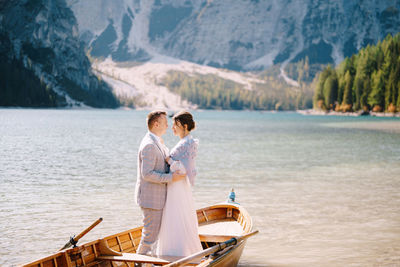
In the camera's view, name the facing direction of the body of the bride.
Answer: to the viewer's left

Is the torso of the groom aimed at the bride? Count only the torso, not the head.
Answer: yes

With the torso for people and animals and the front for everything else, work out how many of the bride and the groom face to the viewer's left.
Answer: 1

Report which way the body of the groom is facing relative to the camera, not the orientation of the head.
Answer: to the viewer's right

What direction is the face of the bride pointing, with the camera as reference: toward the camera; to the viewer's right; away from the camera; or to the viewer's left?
to the viewer's left

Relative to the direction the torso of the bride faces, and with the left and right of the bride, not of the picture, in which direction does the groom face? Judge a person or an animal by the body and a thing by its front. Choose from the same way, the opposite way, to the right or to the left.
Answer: the opposite way

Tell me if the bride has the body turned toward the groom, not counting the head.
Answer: yes

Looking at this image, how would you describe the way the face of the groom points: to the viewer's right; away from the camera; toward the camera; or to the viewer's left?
to the viewer's right

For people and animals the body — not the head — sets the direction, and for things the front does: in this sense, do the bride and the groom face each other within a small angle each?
yes
